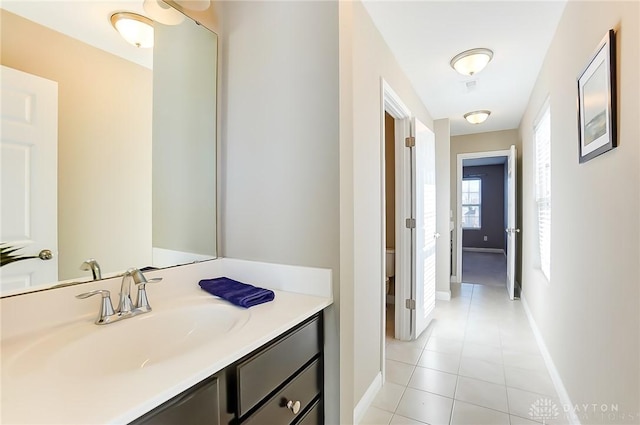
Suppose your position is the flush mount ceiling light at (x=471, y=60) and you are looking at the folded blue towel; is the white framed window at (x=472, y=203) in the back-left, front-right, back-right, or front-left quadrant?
back-right

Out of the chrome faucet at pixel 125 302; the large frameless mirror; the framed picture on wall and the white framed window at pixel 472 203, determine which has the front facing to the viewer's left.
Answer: the framed picture on wall

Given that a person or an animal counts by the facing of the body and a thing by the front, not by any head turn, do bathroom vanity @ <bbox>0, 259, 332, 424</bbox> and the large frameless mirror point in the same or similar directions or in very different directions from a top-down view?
same or similar directions

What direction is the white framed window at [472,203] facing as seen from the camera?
toward the camera

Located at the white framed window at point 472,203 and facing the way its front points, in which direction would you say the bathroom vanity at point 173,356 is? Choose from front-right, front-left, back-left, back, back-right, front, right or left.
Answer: front

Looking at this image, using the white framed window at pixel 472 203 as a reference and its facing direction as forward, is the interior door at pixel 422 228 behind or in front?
in front

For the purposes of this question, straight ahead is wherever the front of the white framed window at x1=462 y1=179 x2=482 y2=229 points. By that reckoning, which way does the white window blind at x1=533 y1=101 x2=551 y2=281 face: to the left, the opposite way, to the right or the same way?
to the right

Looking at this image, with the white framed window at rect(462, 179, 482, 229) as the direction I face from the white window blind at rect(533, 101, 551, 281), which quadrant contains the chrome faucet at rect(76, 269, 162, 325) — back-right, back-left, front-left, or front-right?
back-left

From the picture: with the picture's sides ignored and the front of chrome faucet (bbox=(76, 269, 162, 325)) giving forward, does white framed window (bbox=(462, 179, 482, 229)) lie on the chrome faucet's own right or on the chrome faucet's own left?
on the chrome faucet's own left

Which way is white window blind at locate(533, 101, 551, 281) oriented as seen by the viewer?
to the viewer's left

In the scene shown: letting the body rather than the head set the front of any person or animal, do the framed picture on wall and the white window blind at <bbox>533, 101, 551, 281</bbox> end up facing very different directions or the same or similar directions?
same or similar directions

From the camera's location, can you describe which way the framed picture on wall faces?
facing to the left of the viewer

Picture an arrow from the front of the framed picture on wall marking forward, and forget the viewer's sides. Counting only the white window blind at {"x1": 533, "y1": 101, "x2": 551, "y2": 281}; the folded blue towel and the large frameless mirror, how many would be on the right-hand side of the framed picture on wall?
1

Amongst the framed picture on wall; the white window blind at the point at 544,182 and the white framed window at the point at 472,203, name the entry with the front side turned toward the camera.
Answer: the white framed window at the point at 472,203

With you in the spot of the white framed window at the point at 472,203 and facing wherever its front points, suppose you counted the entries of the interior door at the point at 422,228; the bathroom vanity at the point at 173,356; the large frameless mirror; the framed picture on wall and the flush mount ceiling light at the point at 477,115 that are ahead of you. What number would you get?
5

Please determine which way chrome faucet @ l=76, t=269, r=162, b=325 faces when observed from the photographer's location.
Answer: facing the viewer and to the right of the viewer
